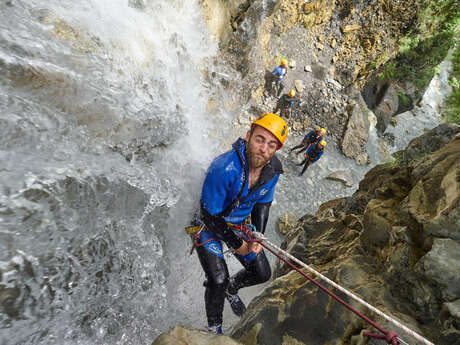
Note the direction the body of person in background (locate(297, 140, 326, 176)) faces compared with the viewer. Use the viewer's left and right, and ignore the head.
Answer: facing the viewer and to the left of the viewer

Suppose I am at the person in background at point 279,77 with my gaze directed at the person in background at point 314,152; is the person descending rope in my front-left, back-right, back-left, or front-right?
front-right

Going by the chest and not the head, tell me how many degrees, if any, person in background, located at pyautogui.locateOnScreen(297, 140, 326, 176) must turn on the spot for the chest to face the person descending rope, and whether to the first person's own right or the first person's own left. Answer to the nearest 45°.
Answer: approximately 45° to the first person's own left

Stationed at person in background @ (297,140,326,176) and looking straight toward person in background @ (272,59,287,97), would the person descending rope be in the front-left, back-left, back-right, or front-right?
back-left
